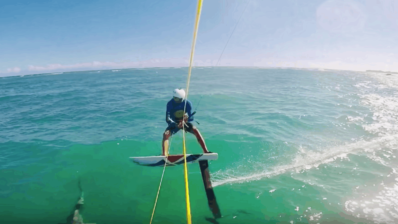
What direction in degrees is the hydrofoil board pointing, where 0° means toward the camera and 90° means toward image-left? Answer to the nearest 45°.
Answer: approximately 90°

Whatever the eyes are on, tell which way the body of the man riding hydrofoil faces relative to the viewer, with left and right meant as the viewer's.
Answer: facing the viewer
